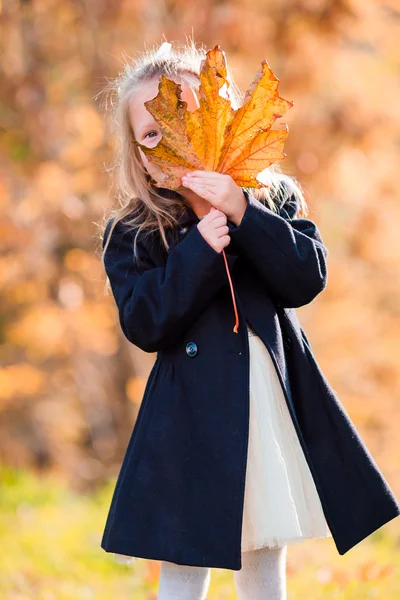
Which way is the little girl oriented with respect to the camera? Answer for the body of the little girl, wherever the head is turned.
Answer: toward the camera
